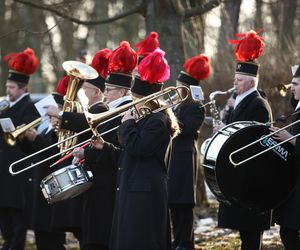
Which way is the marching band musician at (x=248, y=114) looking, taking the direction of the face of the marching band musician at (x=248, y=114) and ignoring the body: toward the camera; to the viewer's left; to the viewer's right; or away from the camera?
to the viewer's left

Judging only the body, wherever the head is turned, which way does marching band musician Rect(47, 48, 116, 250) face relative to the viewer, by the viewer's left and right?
facing to the left of the viewer

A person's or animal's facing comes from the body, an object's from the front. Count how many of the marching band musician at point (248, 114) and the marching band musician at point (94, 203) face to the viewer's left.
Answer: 2

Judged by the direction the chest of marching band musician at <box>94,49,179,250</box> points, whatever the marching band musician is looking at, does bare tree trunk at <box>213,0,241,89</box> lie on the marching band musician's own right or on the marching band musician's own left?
on the marching band musician's own right

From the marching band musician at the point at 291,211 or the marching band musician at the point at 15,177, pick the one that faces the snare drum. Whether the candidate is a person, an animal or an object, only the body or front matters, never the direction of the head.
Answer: the marching band musician at the point at 291,211

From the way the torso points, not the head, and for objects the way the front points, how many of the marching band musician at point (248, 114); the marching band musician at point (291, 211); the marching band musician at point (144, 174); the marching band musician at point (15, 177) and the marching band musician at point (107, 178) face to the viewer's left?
5

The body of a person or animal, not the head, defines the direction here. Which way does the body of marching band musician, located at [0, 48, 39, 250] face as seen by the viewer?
to the viewer's left

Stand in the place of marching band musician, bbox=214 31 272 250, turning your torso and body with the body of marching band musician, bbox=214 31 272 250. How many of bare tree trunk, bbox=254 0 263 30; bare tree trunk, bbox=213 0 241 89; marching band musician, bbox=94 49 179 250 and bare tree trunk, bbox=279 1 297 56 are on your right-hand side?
3

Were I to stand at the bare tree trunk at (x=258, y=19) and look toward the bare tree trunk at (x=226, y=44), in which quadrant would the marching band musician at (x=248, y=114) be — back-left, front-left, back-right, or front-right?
front-left

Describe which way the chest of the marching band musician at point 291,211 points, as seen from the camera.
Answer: to the viewer's left

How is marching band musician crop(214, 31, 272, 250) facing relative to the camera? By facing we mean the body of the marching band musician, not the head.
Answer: to the viewer's left

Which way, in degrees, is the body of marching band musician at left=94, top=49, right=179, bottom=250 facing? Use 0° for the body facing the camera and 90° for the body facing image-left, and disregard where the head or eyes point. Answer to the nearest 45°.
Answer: approximately 90°
